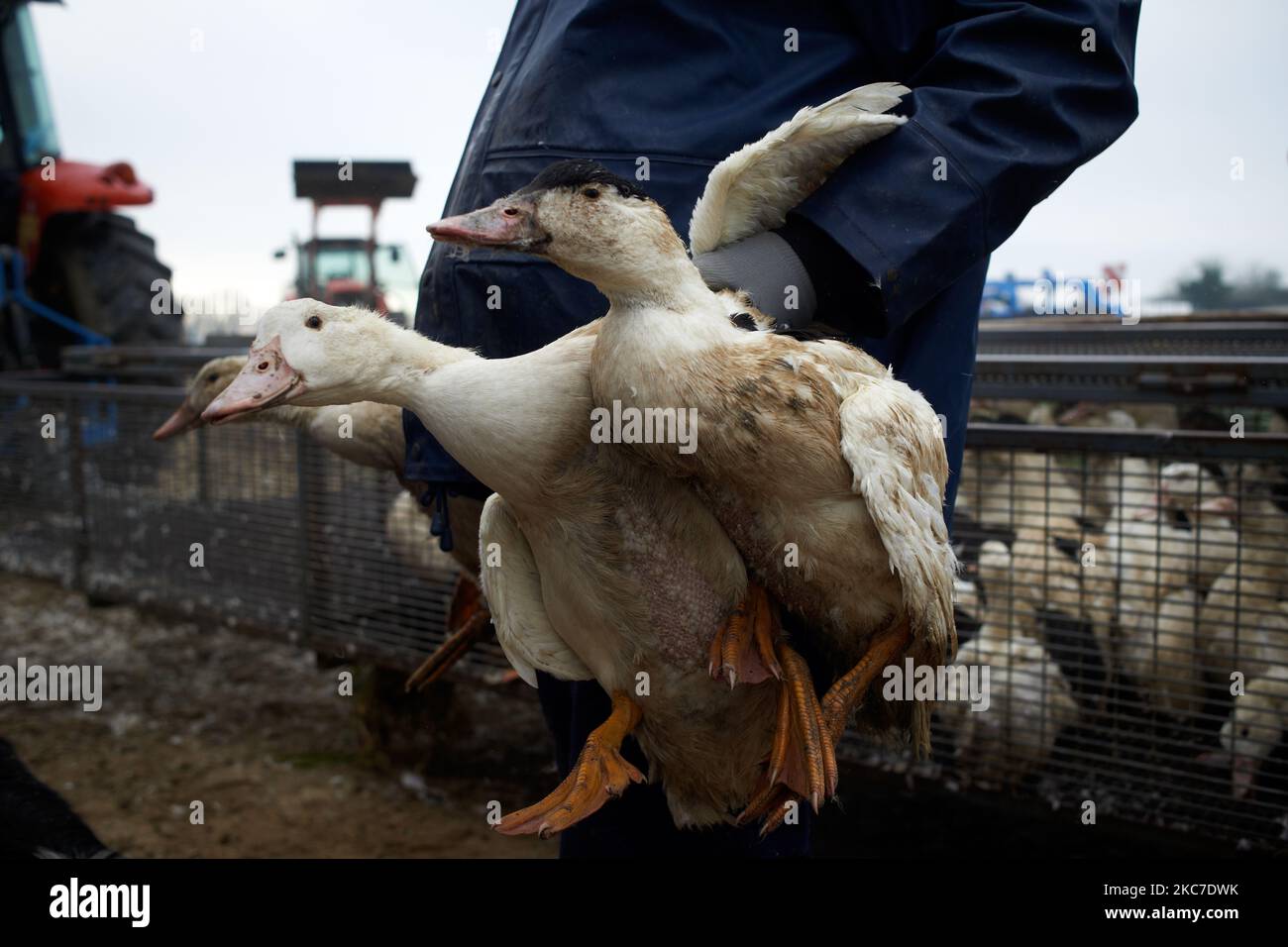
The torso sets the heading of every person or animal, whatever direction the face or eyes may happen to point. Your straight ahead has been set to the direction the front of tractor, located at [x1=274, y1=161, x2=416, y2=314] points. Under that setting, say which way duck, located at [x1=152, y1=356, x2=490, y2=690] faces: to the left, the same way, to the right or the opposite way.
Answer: to the right

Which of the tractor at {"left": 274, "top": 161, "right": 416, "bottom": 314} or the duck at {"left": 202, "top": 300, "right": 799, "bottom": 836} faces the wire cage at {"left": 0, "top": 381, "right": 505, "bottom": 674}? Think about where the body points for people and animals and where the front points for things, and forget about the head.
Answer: the tractor

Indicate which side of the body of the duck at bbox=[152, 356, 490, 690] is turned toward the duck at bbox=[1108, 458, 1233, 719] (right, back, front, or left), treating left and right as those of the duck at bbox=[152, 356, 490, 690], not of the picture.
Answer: back

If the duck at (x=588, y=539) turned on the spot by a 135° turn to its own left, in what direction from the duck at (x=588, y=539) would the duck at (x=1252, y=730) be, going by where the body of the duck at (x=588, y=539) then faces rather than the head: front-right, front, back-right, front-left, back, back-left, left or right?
front-left

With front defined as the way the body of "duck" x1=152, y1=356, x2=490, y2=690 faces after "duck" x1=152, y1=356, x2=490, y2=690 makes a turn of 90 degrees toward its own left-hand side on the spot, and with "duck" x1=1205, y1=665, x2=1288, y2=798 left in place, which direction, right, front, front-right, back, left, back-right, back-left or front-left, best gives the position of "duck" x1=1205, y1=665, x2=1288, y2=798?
left

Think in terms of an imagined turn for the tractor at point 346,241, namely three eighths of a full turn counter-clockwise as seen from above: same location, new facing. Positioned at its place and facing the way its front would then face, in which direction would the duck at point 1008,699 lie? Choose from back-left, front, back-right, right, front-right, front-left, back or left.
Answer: back-right

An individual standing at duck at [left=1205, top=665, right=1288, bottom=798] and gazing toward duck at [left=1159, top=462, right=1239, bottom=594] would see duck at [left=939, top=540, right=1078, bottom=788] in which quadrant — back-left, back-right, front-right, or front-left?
front-left

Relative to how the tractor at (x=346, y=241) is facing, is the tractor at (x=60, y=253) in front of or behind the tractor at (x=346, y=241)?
in front

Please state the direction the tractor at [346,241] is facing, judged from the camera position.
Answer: facing the viewer

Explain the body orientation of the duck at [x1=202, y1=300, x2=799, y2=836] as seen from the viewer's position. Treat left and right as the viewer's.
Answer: facing the viewer and to the left of the viewer

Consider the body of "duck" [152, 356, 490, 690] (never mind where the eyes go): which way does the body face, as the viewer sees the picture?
to the viewer's left

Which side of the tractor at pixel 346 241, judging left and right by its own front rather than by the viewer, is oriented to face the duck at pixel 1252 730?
front

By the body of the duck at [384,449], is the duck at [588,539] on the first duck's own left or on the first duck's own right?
on the first duck's own left
